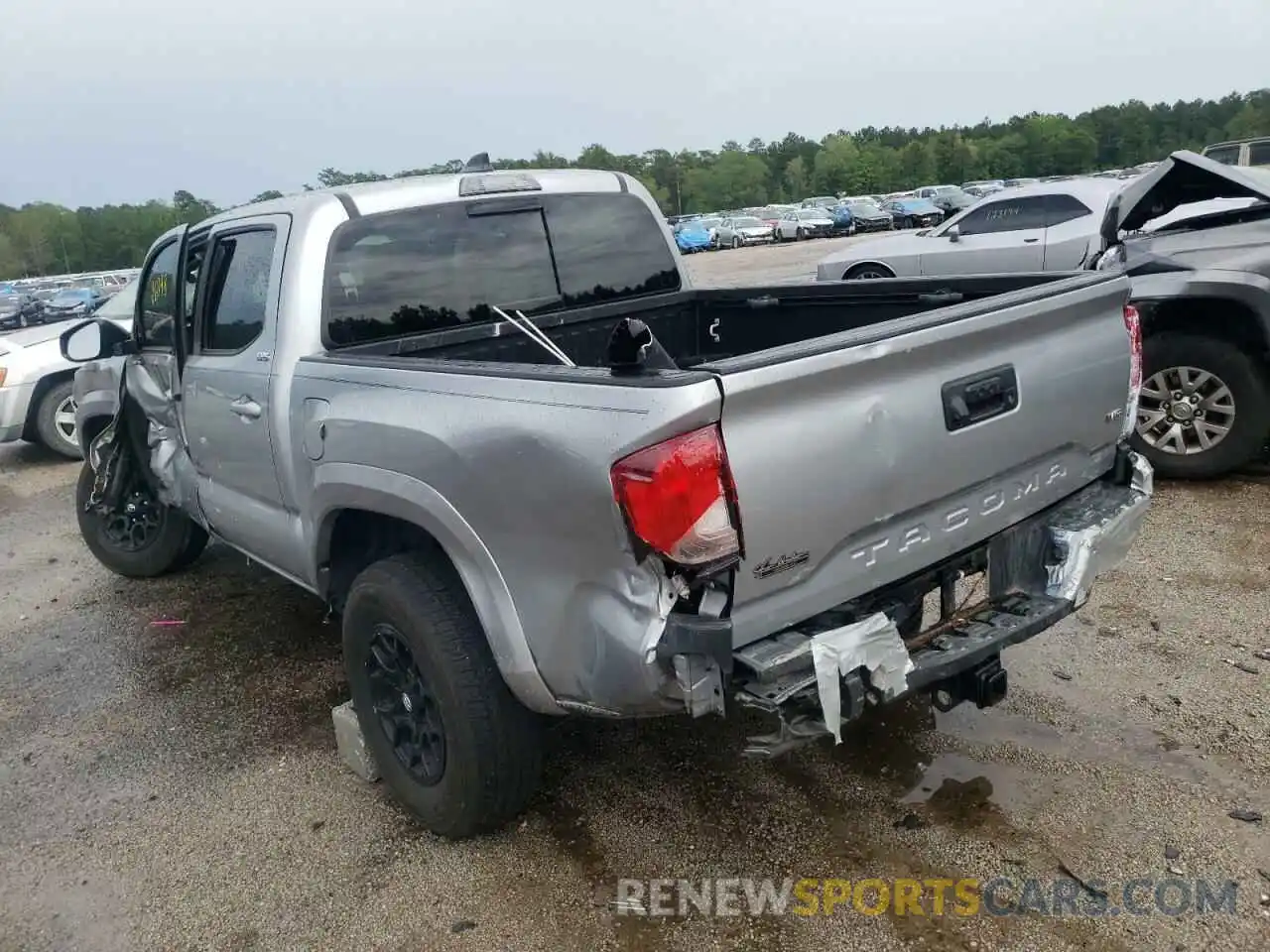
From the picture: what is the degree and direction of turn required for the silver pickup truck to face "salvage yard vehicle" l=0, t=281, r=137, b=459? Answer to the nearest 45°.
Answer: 0° — it already faces it

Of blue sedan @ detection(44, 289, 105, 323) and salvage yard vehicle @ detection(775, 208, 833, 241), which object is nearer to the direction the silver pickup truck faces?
the blue sedan

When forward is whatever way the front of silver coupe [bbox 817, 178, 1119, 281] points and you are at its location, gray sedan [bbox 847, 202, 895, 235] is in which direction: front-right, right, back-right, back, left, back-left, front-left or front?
right

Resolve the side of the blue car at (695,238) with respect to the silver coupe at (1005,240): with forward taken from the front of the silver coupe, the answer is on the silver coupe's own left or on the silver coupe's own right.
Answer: on the silver coupe's own right

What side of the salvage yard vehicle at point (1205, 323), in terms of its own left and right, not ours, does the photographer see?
left

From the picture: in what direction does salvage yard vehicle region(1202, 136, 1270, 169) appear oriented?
to the viewer's left

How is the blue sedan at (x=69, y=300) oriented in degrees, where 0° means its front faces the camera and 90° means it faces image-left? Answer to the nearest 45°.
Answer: approximately 45°

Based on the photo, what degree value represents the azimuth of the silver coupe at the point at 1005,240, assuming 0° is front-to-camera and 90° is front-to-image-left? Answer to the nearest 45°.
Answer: approximately 90°

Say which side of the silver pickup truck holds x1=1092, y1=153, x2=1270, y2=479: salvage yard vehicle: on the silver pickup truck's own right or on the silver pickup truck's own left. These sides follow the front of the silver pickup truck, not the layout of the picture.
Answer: on the silver pickup truck's own right

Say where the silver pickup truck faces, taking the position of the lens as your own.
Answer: facing away from the viewer and to the left of the viewer

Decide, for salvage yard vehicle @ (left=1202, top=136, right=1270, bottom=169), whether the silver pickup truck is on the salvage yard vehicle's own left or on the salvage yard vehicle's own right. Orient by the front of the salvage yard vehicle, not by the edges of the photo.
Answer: on the salvage yard vehicle's own left

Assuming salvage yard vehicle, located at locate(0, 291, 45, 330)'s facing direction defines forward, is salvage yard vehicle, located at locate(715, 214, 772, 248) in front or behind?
behind
